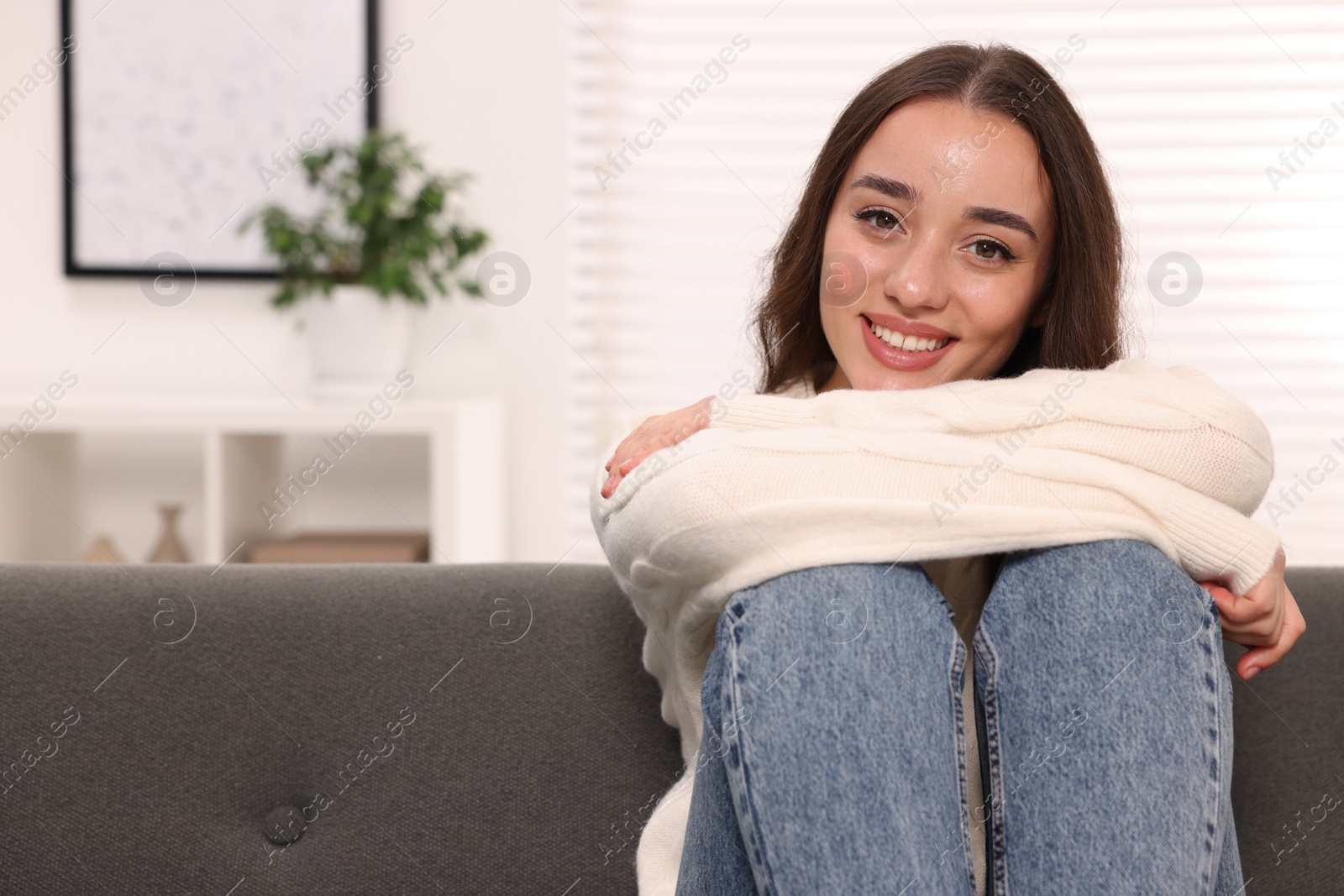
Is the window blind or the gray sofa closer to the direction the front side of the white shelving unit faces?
the gray sofa

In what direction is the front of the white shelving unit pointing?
toward the camera

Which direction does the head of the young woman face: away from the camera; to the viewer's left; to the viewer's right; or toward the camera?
toward the camera

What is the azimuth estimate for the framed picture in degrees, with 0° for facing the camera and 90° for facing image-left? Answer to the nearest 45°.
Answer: approximately 0°

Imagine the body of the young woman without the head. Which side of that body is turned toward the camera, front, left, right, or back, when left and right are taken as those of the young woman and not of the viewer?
front

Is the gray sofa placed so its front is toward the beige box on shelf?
no

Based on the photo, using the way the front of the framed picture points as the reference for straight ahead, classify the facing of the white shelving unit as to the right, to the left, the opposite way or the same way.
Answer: the same way

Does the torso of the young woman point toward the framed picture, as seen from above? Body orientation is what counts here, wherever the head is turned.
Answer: no

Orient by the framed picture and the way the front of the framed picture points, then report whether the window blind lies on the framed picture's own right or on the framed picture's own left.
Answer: on the framed picture's own left

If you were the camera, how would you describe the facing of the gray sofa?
facing the viewer

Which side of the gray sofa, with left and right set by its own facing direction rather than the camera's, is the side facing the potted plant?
back

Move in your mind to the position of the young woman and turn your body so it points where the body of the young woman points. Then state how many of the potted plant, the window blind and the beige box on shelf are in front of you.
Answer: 0
